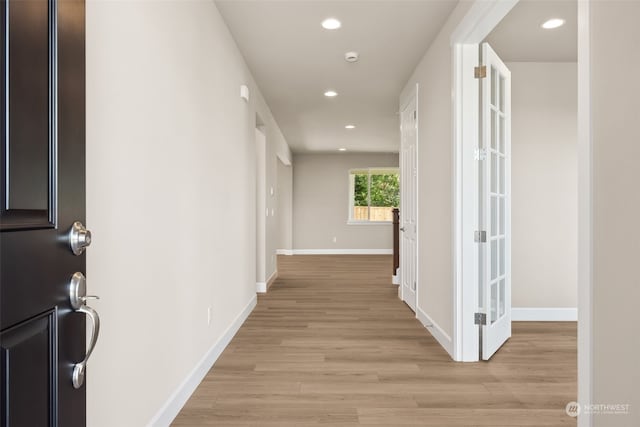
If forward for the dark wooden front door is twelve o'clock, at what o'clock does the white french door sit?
The white french door is roughly at 10 o'clock from the dark wooden front door.

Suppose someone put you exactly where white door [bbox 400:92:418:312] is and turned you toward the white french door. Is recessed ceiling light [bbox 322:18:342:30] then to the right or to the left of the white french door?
right

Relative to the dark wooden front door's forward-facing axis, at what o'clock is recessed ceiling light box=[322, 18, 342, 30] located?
The recessed ceiling light is roughly at 9 o'clock from the dark wooden front door.

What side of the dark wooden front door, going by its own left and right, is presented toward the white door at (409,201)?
left

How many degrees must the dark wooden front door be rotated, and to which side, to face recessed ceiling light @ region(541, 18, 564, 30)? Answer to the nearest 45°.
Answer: approximately 45° to its left

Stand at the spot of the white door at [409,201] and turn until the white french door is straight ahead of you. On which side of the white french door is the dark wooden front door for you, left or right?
right

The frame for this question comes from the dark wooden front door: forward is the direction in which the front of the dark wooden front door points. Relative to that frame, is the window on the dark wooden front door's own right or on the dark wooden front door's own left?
on the dark wooden front door's own left

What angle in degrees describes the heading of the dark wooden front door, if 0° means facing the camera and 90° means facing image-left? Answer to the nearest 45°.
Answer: approximately 315°
